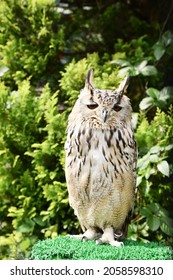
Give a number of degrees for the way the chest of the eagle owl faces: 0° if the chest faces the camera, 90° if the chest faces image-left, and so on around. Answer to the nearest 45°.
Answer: approximately 0°
